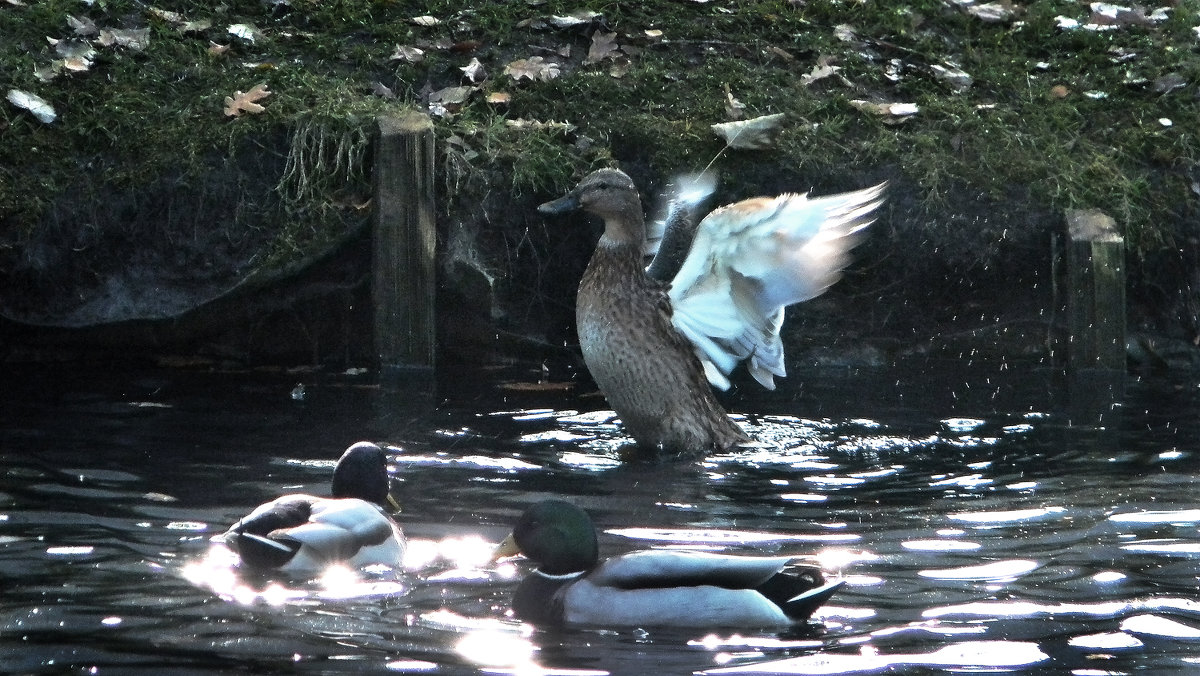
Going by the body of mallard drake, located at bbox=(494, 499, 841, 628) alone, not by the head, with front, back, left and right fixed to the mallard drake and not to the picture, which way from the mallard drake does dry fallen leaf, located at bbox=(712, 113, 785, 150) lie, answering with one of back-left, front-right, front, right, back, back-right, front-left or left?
right

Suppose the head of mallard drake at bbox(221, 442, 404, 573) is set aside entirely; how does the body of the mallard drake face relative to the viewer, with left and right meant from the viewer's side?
facing away from the viewer and to the right of the viewer

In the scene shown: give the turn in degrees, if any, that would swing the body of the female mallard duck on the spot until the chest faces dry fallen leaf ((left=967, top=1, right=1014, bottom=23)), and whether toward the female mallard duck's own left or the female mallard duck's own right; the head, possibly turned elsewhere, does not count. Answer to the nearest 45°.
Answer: approximately 135° to the female mallard duck's own right

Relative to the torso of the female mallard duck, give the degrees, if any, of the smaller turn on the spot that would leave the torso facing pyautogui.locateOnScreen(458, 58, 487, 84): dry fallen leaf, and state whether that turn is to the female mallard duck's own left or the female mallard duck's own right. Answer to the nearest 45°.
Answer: approximately 45° to the female mallard duck's own right

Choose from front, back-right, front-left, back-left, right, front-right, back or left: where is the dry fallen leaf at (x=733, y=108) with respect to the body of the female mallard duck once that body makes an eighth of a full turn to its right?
front-right

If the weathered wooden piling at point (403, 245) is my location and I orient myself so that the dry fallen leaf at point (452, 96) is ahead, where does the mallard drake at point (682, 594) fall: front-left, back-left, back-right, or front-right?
back-right

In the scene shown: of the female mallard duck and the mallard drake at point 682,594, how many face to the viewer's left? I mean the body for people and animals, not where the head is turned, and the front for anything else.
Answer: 2

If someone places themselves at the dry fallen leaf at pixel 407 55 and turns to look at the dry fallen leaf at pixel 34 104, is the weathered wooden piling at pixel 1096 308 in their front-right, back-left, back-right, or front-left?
back-left

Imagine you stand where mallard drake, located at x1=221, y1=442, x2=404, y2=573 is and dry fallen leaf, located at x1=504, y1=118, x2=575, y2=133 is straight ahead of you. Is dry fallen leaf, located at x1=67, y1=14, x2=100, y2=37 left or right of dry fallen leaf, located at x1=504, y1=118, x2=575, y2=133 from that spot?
left

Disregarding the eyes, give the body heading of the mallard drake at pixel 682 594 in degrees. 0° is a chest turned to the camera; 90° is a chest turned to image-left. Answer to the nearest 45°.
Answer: approximately 90°

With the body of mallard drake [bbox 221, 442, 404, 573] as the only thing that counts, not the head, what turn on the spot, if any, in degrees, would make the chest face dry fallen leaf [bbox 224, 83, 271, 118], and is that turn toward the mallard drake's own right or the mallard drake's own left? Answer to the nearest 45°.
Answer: approximately 45° to the mallard drake's own left

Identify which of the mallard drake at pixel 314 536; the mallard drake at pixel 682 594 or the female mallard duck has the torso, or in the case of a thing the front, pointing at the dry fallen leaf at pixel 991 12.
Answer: the mallard drake at pixel 314 536

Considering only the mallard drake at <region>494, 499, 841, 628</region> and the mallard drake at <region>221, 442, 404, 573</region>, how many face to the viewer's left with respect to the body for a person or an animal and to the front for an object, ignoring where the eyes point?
1

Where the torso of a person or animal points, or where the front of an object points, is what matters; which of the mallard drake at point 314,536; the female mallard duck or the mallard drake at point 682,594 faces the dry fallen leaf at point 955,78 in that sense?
the mallard drake at point 314,536

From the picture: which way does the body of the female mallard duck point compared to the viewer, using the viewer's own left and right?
facing to the left of the viewer
